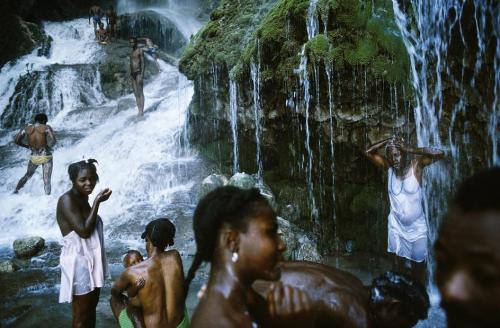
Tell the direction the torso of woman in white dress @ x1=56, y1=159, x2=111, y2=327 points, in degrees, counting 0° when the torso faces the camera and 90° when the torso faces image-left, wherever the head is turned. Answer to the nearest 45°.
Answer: approximately 315°

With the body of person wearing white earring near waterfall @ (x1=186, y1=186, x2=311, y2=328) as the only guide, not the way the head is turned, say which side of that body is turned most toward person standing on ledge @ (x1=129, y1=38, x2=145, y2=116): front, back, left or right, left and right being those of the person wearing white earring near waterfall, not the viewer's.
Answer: left

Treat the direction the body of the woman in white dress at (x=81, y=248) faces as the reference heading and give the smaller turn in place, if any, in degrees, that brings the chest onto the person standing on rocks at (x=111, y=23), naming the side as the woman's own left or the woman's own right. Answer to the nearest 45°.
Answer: approximately 135° to the woman's own left

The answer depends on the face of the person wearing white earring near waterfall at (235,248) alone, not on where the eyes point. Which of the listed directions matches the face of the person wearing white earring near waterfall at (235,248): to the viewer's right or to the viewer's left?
to the viewer's right

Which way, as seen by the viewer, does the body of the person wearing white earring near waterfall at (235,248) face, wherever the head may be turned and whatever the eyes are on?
to the viewer's right
